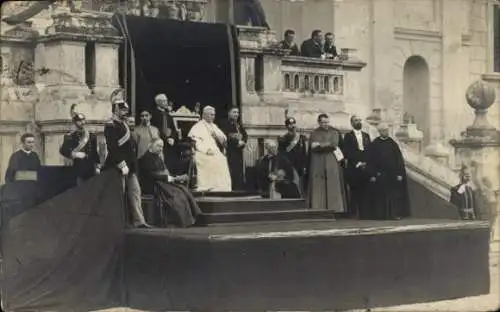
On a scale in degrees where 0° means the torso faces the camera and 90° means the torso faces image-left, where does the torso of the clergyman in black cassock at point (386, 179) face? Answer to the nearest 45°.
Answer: approximately 0°

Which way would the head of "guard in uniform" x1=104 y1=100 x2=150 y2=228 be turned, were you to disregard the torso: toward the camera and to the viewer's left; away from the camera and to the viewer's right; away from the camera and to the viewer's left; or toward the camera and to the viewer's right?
toward the camera and to the viewer's right

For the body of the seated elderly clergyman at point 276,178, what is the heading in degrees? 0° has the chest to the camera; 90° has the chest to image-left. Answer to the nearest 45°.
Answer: approximately 45°

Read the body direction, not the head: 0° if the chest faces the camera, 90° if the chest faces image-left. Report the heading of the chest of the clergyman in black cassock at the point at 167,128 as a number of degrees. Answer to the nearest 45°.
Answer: approximately 315°

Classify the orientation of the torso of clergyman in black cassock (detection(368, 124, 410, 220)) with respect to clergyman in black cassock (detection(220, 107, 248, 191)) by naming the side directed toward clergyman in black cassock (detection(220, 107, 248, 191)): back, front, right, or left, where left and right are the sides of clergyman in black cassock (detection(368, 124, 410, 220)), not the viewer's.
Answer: right

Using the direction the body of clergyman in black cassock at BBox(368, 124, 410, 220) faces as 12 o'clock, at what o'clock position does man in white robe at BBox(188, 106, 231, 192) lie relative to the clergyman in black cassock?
The man in white robe is roughly at 2 o'clock from the clergyman in black cassock.
